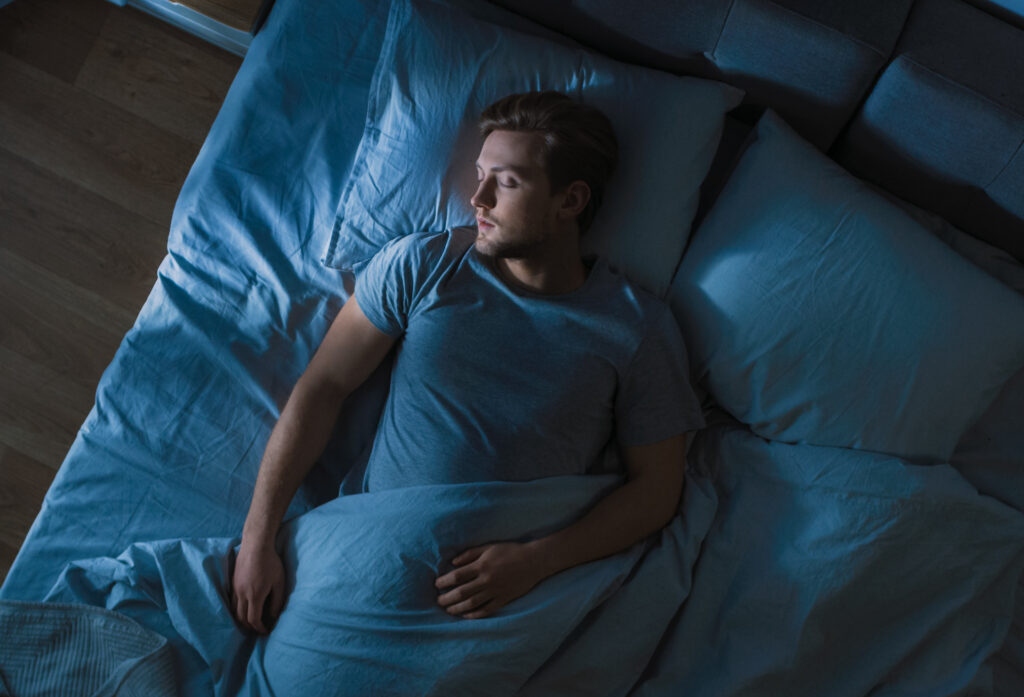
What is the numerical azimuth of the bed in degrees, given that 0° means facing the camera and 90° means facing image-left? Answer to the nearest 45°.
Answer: approximately 45°
